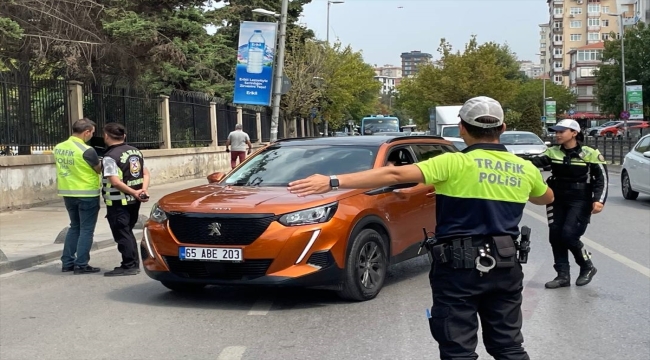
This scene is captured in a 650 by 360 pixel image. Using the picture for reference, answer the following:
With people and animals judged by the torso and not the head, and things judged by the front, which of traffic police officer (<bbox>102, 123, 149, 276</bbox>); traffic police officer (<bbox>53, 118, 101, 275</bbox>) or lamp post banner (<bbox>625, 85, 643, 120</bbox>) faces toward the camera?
the lamp post banner

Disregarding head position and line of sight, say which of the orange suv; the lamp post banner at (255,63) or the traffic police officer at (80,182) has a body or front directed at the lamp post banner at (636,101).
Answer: the traffic police officer

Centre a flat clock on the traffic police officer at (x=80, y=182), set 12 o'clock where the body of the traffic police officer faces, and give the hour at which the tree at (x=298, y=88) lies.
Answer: The tree is roughly at 11 o'clock from the traffic police officer.

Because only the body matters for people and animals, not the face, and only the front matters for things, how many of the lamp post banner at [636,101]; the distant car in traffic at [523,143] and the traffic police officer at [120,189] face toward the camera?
2

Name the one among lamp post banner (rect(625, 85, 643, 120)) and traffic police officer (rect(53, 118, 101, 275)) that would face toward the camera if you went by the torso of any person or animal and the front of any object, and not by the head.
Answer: the lamp post banner

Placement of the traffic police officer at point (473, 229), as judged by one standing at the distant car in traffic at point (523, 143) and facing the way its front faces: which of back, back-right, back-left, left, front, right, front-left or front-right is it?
front

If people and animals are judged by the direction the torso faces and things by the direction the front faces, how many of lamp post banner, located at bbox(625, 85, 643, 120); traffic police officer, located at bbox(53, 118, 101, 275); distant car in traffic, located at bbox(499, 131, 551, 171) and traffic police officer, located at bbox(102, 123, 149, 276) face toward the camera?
2

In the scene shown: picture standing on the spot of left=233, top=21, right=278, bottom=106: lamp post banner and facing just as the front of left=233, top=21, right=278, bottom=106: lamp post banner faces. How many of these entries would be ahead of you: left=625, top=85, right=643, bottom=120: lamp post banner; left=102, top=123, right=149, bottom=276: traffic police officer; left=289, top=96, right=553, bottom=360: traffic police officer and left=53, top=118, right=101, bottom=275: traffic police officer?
3

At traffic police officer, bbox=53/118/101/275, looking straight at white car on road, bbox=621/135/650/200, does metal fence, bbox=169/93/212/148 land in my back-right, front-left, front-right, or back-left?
front-left

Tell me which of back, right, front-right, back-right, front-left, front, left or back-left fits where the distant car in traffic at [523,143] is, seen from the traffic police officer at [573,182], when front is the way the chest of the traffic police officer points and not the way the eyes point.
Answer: back-right

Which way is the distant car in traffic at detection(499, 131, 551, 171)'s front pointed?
toward the camera

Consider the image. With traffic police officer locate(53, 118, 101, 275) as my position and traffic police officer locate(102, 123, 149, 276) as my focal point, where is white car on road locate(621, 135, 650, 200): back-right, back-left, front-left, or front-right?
front-left

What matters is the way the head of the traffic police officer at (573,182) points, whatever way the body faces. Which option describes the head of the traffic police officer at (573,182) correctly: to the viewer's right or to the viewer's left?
to the viewer's left

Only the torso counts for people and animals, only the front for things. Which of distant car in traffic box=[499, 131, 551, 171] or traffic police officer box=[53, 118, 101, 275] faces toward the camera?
the distant car in traffic

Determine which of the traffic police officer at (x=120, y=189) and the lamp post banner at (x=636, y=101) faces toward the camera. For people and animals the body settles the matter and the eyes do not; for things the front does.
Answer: the lamp post banner

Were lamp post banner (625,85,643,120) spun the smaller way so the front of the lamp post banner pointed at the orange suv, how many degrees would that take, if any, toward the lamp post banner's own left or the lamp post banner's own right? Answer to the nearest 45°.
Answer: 0° — it already faces it
